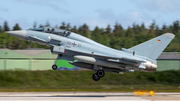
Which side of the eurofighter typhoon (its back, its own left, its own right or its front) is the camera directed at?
left
